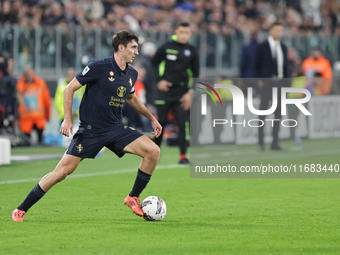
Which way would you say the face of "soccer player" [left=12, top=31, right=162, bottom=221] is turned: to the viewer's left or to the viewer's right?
to the viewer's right

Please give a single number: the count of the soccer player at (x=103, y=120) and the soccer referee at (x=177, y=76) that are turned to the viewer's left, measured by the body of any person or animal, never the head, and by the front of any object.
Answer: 0

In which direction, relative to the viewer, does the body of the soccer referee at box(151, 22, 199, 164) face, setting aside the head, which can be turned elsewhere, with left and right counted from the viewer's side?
facing the viewer

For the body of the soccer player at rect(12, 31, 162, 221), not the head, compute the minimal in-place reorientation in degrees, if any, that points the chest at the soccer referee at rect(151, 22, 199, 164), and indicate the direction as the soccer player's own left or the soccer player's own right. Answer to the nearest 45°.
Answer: approximately 135° to the soccer player's own left

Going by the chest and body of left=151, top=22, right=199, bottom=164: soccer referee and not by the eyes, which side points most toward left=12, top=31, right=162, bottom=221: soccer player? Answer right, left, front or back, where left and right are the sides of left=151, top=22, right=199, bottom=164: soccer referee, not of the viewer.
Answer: front

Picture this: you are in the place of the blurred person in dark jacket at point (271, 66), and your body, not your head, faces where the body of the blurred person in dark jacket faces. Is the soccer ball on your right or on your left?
on your right

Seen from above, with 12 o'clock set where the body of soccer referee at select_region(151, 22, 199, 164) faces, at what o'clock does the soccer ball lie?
The soccer ball is roughly at 12 o'clock from the soccer referee.

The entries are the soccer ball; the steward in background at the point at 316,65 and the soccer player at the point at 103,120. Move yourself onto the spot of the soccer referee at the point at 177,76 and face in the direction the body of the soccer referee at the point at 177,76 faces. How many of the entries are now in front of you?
2

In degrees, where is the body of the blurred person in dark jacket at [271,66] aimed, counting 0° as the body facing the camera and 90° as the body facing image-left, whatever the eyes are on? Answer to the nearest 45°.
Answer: approximately 315°

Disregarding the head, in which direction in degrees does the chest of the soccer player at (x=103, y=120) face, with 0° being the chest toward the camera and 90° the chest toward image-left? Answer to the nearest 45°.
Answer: approximately 315°

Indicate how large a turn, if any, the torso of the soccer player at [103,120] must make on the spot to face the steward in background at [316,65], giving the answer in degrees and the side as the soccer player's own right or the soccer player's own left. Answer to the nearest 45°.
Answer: approximately 90° to the soccer player's own left
